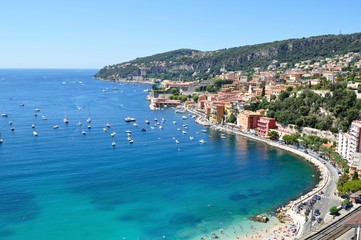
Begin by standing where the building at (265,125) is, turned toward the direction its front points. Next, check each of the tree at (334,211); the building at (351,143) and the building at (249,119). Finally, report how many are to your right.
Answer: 1

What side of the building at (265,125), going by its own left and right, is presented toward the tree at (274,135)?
left

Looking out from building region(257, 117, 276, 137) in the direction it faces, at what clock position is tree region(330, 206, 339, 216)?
The tree is roughly at 10 o'clock from the building.

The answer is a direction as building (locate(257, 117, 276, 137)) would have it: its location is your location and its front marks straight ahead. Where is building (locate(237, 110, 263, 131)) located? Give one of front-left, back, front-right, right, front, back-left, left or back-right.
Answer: right

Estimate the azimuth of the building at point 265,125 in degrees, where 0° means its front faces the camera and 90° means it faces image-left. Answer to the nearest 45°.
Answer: approximately 45°

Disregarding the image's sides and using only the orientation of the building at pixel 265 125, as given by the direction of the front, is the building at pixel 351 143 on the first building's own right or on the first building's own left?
on the first building's own left

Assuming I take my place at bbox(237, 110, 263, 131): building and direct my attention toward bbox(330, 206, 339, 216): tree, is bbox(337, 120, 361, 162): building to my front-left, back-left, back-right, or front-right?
front-left
